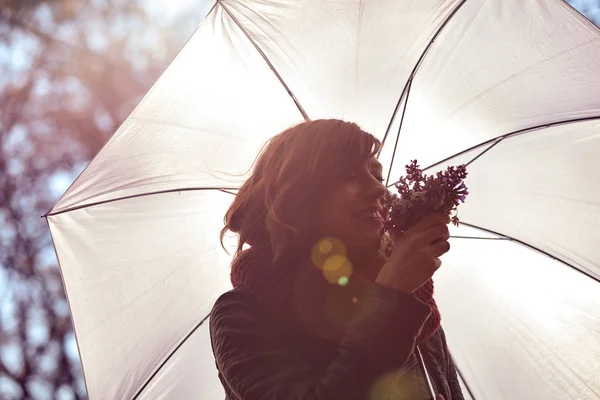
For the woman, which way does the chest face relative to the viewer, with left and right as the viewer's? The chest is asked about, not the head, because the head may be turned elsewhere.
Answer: facing the viewer and to the right of the viewer
